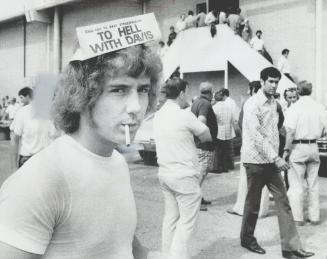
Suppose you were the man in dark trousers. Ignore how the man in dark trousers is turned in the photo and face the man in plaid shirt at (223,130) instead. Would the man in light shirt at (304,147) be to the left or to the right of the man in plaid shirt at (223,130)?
right

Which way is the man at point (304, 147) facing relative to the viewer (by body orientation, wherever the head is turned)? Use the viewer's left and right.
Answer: facing away from the viewer

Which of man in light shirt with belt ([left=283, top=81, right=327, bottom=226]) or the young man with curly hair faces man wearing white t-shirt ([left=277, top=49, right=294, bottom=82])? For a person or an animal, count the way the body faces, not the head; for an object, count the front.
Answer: the man in light shirt with belt

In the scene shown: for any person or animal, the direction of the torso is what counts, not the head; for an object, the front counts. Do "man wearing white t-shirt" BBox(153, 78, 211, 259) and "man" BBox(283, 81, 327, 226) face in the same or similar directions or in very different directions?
same or similar directions

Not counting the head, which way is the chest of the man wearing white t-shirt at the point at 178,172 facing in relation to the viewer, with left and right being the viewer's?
facing away from the viewer and to the right of the viewer

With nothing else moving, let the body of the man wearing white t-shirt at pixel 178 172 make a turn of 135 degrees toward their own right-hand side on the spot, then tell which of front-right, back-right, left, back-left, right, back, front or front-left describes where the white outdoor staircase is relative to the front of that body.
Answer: back

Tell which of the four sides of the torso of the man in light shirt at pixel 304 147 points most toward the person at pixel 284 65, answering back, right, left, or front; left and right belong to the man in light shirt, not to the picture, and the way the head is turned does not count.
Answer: front

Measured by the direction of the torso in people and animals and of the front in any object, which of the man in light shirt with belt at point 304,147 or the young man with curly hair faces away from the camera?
the man in light shirt with belt

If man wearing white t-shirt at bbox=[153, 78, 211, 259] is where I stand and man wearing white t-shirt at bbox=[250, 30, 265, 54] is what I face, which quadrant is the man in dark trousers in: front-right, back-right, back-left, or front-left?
front-right

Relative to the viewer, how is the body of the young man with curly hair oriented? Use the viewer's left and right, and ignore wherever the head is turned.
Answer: facing the viewer and to the right of the viewer

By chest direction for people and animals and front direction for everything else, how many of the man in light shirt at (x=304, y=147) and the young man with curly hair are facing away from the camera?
1
